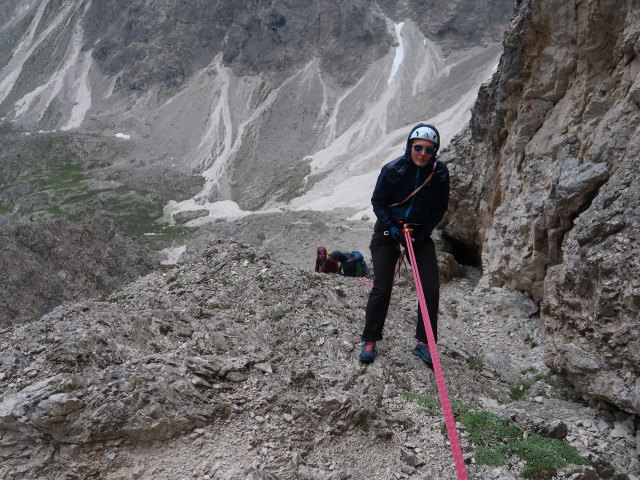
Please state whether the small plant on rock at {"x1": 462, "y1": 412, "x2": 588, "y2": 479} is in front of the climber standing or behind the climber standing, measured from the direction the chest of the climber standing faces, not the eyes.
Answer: in front

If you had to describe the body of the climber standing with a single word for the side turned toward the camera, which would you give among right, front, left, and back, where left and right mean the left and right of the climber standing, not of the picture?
front

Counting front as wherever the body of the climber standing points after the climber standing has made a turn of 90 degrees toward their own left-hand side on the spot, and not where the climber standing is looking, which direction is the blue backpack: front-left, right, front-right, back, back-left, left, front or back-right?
left
